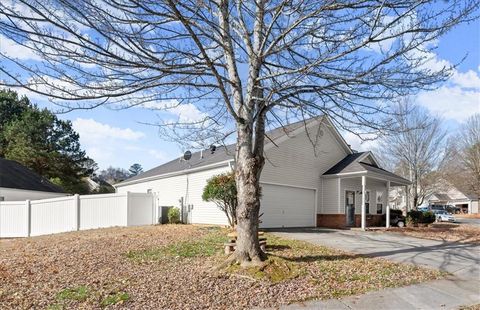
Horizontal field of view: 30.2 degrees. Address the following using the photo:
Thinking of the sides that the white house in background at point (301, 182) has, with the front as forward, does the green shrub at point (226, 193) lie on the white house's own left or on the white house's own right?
on the white house's own right

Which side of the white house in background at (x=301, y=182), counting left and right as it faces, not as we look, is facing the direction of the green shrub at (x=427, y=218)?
left

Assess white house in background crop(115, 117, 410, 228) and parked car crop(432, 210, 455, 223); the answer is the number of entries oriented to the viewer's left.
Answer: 0

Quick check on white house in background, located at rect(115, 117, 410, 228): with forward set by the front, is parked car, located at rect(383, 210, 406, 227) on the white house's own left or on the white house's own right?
on the white house's own left

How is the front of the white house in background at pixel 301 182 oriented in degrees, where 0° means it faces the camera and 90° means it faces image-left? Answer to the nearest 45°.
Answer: approximately 315°
